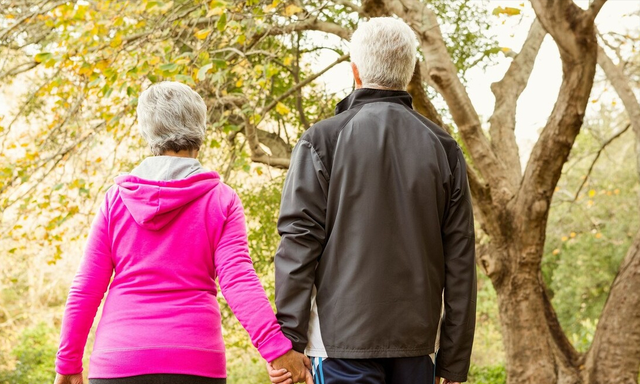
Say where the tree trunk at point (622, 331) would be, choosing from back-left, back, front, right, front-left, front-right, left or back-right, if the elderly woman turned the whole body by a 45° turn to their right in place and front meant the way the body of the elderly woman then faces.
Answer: front

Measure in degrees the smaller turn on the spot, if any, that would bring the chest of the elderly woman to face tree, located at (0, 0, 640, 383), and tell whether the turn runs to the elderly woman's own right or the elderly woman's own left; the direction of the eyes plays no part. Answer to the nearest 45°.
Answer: approximately 45° to the elderly woman's own right

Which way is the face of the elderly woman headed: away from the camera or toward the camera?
away from the camera

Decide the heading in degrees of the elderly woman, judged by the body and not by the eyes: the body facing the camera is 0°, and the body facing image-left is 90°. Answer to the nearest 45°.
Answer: approximately 180°
